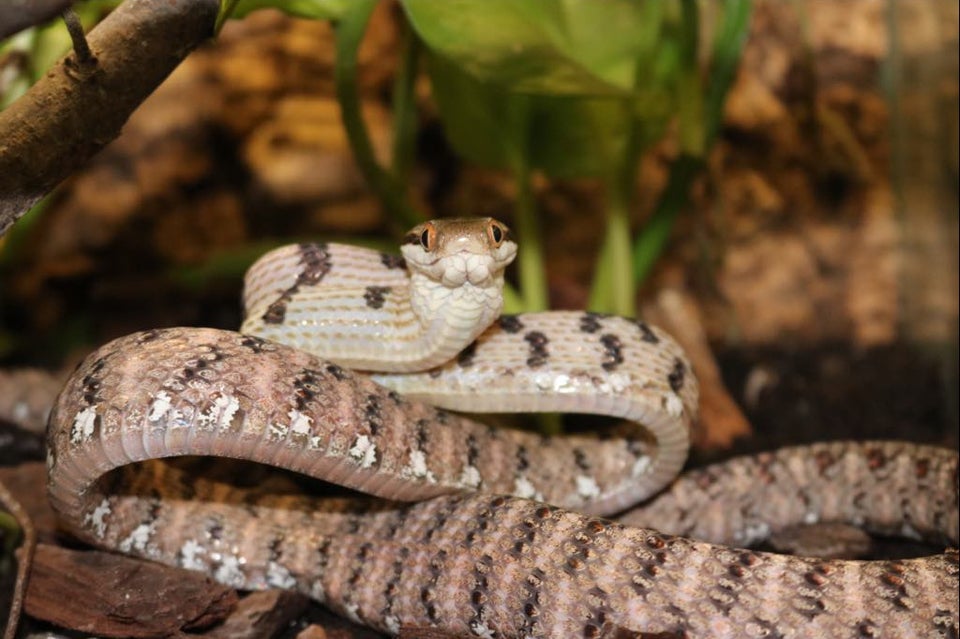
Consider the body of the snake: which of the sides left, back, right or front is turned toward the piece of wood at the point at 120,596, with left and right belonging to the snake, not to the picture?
right

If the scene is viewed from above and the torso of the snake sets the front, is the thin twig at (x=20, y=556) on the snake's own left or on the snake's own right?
on the snake's own right

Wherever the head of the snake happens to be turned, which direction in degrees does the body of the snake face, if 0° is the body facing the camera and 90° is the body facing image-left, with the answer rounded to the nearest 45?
approximately 0°
